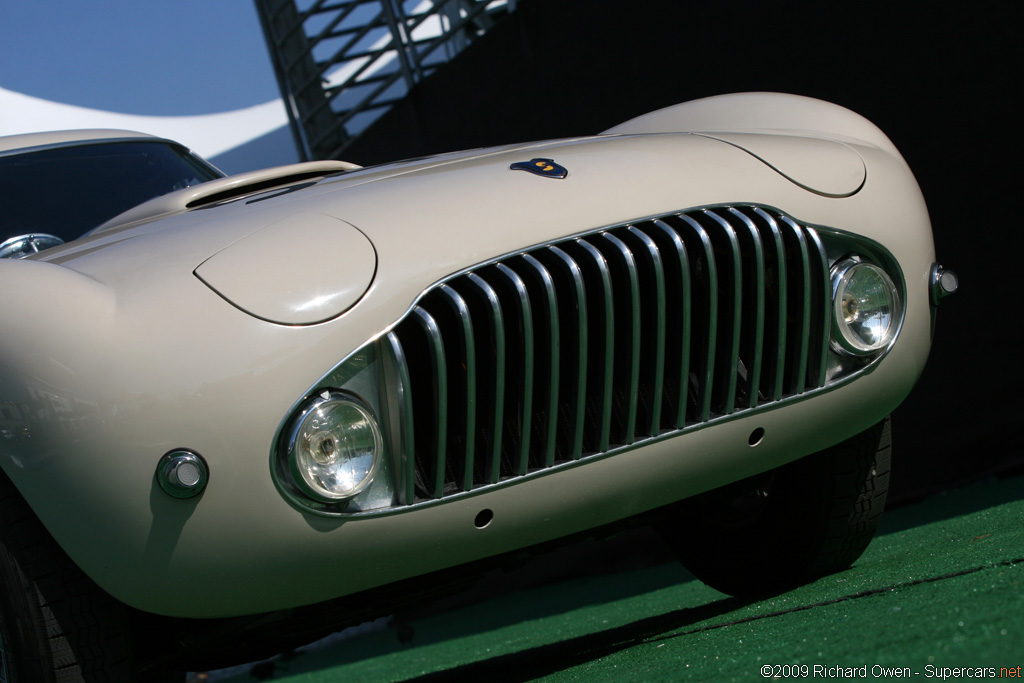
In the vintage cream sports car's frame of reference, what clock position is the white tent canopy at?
The white tent canopy is roughly at 7 o'clock from the vintage cream sports car.

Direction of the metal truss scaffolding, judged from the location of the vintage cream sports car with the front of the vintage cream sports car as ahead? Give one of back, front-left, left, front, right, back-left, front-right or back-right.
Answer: back-left

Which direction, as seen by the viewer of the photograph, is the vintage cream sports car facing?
facing the viewer and to the right of the viewer
